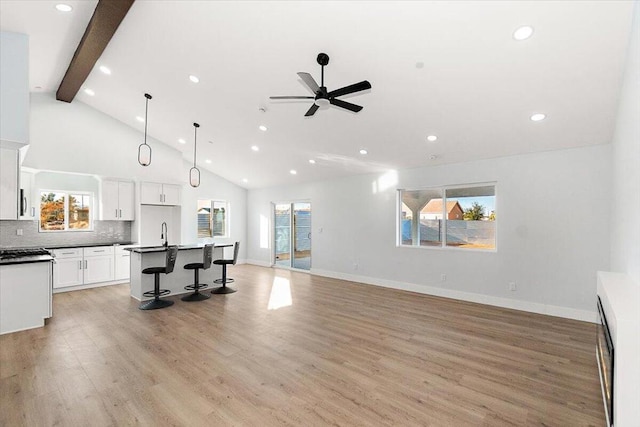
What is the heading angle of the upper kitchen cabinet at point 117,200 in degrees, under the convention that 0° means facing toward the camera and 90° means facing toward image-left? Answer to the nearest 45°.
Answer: approximately 0°

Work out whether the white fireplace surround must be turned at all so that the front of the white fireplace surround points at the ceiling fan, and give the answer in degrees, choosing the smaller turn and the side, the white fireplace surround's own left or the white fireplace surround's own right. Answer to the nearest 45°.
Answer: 0° — it already faces it

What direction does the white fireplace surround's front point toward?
to the viewer's left

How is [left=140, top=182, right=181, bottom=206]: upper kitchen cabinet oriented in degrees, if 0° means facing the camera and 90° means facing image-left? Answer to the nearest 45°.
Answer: approximately 0°

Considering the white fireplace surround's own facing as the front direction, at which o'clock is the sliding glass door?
The sliding glass door is roughly at 1 o'clock from the white fireplace surround.

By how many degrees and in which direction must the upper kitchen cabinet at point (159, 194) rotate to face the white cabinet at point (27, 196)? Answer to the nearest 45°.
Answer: approximately 90° to its right
